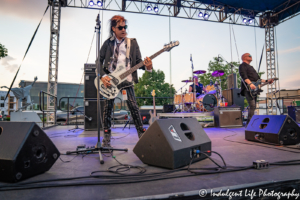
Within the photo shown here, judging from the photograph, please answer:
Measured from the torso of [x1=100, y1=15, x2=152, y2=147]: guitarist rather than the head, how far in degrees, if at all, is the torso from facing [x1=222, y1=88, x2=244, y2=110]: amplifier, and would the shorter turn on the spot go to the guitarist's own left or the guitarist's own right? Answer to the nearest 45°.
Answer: approximately 135° to the guitarist's own left

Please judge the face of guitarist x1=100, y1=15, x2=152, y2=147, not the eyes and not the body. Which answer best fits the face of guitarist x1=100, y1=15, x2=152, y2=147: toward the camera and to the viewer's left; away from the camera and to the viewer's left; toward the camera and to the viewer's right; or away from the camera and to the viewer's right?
toward the camera and to the viewer's right

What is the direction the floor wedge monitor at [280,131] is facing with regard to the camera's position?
facing away from the viewer and to the right of the viewer

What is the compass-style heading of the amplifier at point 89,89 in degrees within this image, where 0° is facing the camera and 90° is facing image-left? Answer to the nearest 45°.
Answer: approximately 0°

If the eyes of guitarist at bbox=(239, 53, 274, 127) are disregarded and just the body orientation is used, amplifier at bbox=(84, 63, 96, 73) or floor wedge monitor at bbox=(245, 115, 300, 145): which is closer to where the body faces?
the floor wedge monitor

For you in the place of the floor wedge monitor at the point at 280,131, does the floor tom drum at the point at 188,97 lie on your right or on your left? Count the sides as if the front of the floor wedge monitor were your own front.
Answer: on your left
